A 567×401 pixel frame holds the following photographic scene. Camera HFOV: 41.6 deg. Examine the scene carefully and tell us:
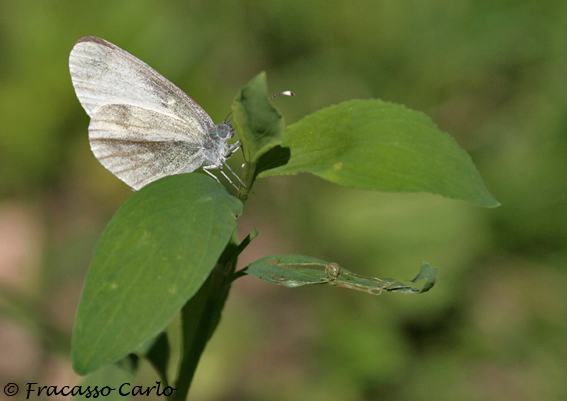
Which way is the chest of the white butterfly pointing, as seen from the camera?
to the viewer's right
